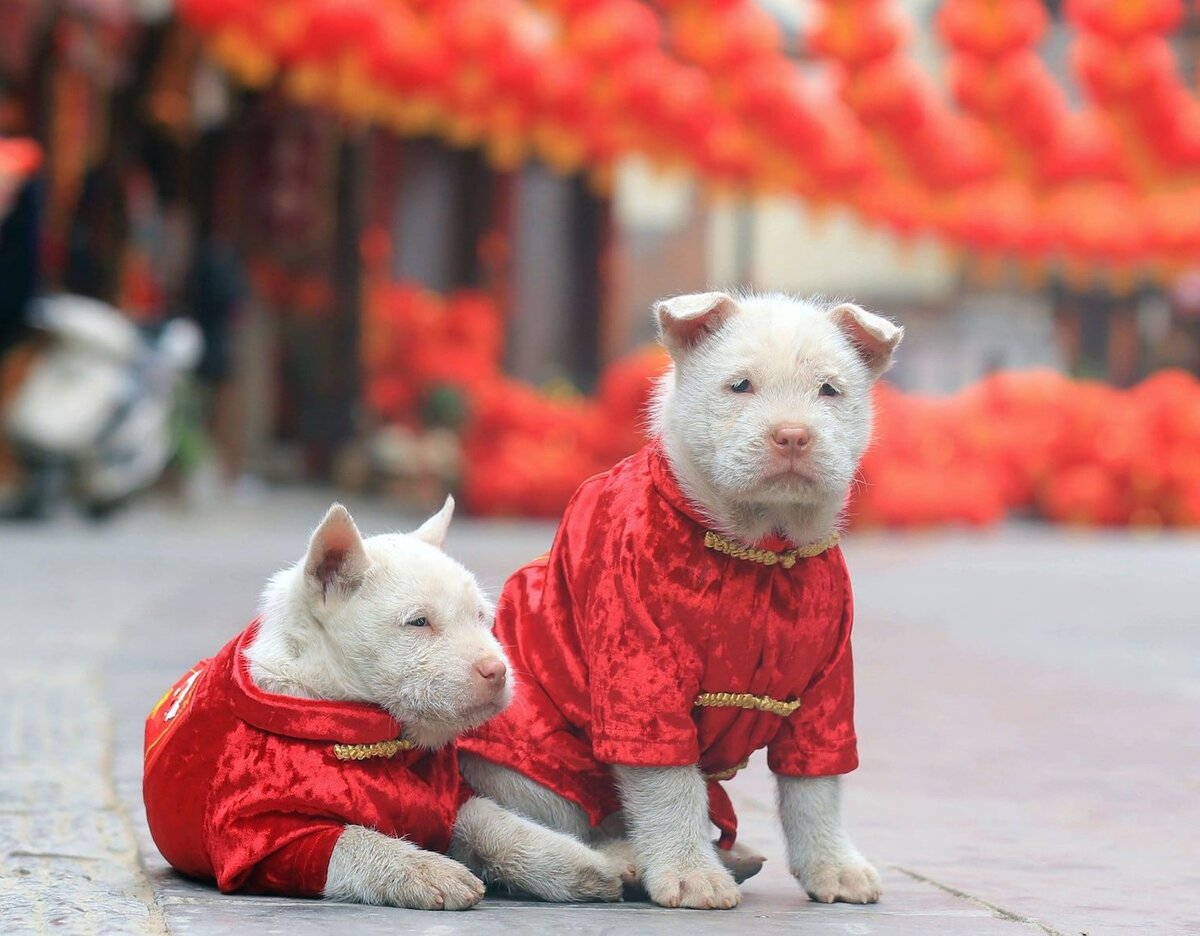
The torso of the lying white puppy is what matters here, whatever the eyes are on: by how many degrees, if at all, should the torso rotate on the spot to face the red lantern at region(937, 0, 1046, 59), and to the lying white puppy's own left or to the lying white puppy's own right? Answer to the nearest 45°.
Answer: approximately 90° to the lying white puppy's own left

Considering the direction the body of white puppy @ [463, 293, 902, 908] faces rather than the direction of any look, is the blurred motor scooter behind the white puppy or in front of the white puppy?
behind

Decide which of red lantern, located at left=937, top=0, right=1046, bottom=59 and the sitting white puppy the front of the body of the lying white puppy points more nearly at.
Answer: the sitting white puppy

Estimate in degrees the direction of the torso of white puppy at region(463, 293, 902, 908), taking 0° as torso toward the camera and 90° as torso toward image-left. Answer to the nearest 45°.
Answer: approximately 315°

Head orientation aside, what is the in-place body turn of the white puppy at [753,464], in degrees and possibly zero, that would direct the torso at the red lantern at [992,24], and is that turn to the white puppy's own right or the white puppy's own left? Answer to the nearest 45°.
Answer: approximately 135° to the white puppy's own left

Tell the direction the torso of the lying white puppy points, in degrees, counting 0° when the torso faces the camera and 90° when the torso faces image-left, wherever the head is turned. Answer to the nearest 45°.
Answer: approximately 315°

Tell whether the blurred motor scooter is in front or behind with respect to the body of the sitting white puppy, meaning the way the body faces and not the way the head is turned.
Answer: behind

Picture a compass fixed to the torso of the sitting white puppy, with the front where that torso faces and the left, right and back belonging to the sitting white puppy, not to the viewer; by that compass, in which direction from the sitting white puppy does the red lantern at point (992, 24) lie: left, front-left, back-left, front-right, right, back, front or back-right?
back-left

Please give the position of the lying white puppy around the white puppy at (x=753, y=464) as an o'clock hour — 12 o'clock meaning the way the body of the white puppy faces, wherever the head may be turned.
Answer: The lying white puppy is roughly at 4 o'clock from the white puppy.
